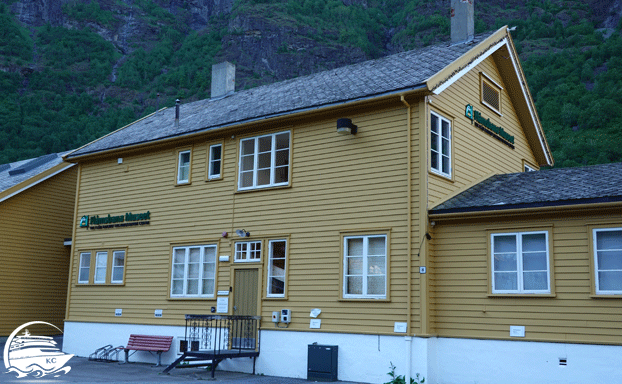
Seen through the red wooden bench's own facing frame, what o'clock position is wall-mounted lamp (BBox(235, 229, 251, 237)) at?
The wall-mounted lamp is roughly at 9 o'clock from the red wooden bench.

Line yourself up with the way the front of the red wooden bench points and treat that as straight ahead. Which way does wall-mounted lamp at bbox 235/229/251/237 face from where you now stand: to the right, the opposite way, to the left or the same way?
the same way

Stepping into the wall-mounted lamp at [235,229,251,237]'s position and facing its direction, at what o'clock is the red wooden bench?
The red wooden bench is roughly at 3 o'clock from the wall-mounted lamp.

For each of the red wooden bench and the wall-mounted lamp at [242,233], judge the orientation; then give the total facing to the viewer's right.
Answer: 0

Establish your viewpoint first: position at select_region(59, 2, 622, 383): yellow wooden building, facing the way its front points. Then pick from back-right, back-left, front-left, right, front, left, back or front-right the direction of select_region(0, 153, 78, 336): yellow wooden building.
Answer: right

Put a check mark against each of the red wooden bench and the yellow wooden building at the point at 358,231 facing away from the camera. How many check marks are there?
0

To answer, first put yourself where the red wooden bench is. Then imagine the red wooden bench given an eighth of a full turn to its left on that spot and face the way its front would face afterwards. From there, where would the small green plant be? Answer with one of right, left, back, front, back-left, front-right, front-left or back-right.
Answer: front-left

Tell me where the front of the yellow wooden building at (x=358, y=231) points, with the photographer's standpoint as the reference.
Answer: facing the viewer and to the left of the viewer

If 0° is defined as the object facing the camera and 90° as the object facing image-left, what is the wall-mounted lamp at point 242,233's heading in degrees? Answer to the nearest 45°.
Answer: approximately 45°

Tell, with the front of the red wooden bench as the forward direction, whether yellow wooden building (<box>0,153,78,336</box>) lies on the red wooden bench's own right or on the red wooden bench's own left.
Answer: on the red wooden bench's own right

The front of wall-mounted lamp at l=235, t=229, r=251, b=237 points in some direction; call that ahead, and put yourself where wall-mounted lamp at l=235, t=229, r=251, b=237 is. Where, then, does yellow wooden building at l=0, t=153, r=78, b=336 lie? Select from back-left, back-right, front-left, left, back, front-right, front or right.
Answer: right

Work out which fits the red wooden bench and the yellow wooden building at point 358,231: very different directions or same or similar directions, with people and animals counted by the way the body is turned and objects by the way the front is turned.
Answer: same or similar directions

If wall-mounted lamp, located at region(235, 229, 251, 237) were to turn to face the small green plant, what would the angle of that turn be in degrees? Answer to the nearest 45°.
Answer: approximately 90° to its left

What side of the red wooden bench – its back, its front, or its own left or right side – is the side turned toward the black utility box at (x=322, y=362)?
left
